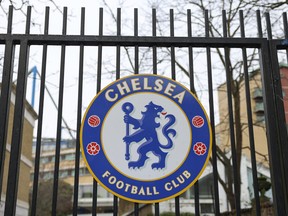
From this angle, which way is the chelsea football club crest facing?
toward the camera
